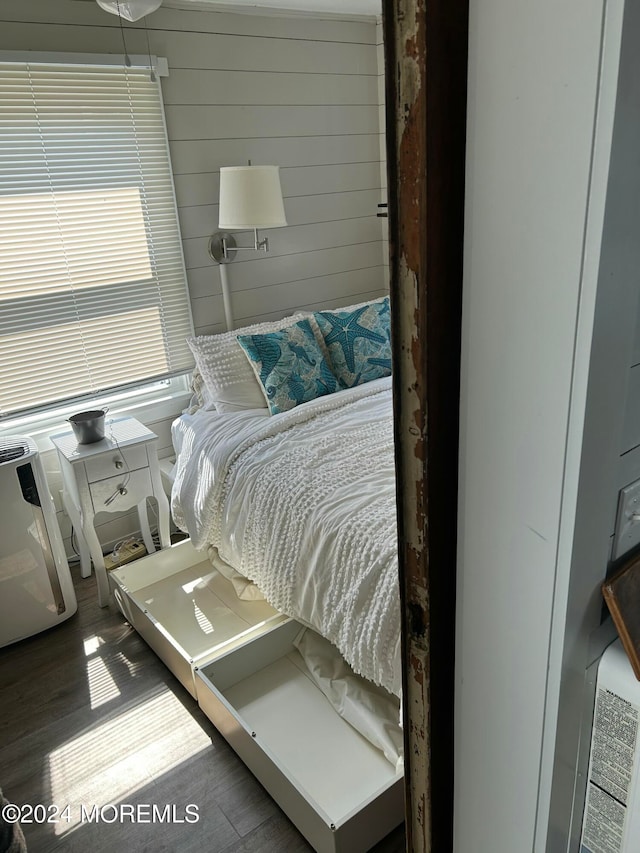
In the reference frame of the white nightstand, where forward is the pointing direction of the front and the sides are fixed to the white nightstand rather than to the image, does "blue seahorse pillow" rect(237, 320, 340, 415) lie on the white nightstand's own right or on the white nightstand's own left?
on the white nightstand's own left

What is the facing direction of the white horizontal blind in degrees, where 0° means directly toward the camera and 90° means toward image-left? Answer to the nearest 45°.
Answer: approximately 315°

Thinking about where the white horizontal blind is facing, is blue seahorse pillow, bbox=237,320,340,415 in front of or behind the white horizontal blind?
in front

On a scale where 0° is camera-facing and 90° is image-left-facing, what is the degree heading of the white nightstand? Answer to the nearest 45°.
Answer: approximately 315°

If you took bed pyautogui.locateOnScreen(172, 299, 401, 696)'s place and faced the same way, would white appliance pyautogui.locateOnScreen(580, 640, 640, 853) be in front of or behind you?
in front

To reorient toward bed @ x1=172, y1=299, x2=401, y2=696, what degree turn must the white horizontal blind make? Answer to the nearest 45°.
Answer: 0° — it already faces it
